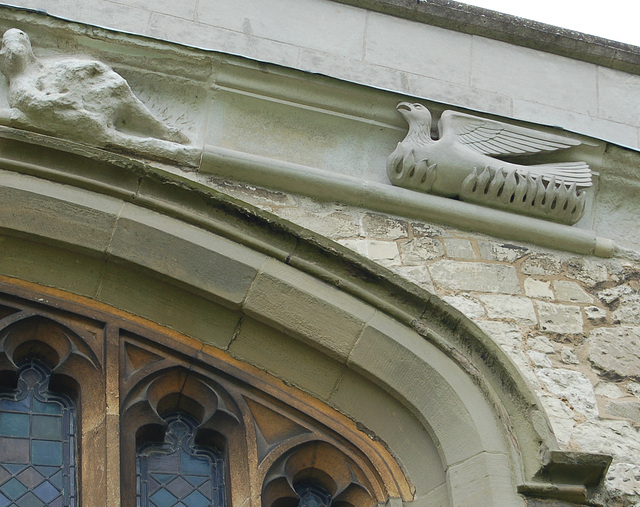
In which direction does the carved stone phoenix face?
to the viewer's left

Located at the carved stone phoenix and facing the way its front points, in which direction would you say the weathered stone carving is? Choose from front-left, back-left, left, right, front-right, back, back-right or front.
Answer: front-left
